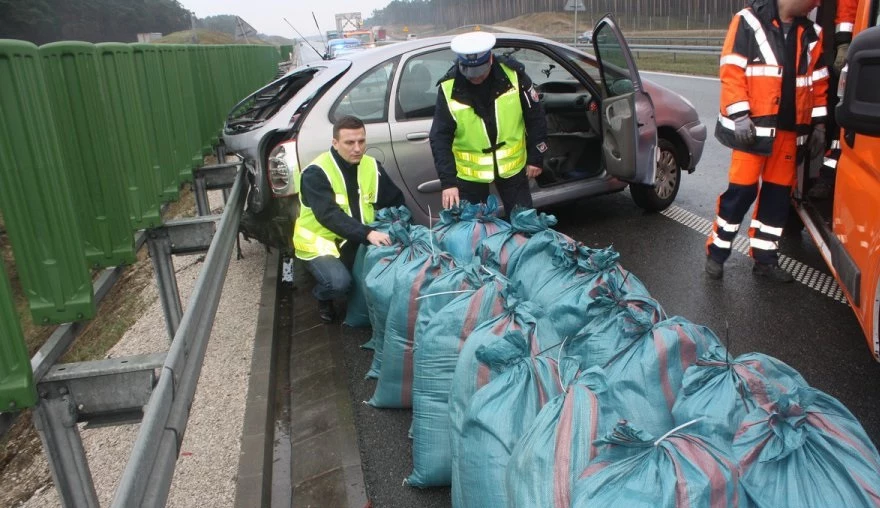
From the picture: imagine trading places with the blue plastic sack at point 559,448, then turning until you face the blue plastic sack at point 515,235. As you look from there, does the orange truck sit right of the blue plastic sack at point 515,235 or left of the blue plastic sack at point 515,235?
right

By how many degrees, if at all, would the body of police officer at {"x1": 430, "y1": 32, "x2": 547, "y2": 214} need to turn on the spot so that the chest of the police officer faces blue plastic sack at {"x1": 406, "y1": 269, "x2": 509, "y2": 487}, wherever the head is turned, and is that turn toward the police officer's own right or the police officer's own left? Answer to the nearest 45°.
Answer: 0° — they already face it

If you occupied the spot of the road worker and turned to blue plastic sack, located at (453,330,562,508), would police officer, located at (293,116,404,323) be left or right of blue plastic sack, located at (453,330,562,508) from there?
right

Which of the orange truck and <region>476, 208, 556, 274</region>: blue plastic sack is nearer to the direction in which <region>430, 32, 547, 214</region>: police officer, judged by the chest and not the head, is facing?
the blue plastic sack
